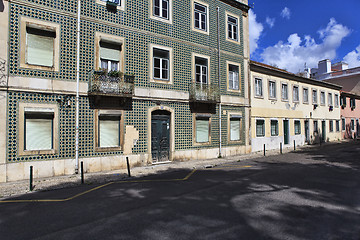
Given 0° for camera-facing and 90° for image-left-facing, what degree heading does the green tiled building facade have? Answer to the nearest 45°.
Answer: approximately 315°

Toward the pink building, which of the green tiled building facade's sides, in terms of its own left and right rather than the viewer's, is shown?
left
